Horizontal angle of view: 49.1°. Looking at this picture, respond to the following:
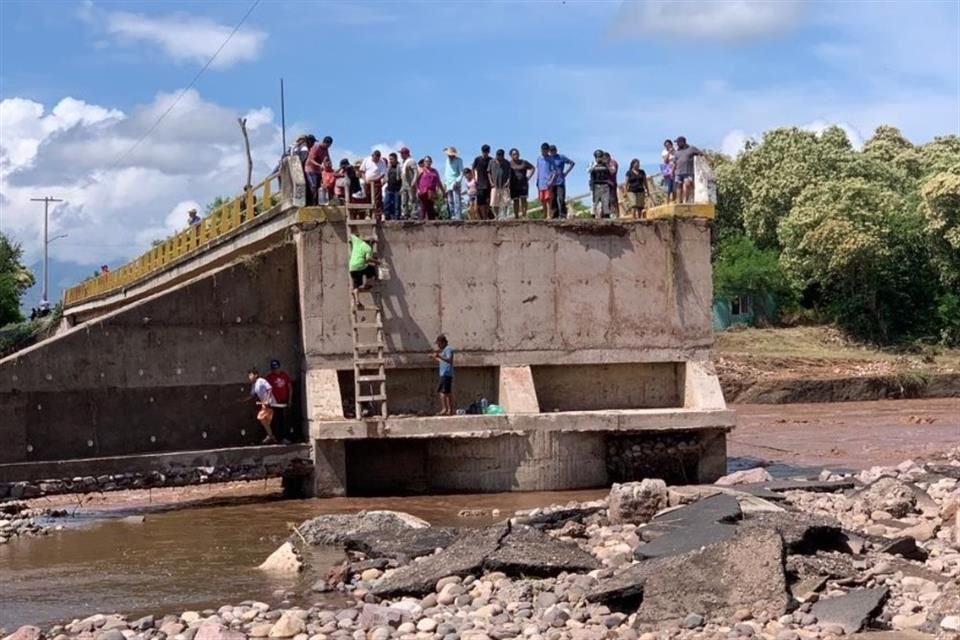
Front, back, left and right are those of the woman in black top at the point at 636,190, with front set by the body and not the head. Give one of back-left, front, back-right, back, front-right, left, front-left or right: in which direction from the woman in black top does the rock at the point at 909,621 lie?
front

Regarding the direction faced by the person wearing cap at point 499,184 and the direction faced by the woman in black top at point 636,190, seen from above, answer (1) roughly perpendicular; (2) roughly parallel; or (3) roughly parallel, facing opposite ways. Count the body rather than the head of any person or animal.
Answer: roughly parallel

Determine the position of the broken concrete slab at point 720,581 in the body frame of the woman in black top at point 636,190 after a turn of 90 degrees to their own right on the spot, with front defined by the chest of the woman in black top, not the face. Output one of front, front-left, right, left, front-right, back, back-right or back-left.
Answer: left

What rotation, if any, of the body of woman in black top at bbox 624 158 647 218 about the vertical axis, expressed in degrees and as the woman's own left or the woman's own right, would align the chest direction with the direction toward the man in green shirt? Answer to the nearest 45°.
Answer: approximately 45° to the woman's own right

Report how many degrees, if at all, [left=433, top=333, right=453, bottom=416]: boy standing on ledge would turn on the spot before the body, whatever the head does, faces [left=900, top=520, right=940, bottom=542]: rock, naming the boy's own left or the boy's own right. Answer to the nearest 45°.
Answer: approximately 90° to the boy's own left

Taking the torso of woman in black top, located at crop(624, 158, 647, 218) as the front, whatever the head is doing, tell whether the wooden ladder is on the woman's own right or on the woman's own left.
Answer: on the woman's own right

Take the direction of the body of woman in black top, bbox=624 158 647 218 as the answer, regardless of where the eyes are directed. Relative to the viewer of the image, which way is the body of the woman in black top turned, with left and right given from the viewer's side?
facing the viewer

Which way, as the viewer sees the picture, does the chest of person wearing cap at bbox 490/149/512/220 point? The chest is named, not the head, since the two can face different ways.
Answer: toward the camera

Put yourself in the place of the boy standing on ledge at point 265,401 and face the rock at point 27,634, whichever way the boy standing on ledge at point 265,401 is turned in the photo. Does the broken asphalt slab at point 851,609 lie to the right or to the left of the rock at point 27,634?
left

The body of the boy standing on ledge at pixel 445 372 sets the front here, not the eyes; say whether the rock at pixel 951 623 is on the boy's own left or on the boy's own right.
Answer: on the boy's own left

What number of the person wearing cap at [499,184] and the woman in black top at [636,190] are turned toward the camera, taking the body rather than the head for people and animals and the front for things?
2

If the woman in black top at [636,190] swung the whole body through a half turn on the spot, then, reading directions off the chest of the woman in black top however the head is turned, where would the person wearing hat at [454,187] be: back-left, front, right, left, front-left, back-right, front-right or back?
left

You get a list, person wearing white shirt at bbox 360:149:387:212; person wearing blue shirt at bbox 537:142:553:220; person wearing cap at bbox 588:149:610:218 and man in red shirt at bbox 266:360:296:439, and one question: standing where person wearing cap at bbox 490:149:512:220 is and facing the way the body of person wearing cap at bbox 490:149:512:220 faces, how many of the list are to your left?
2

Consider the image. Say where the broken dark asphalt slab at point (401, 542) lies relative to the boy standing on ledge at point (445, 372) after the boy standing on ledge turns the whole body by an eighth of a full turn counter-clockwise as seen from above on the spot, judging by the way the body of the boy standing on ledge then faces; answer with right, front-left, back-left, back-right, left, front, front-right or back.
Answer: front

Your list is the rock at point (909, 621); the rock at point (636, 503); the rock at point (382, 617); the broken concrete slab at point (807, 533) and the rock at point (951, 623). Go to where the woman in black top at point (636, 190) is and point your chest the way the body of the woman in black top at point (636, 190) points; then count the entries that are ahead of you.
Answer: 5
